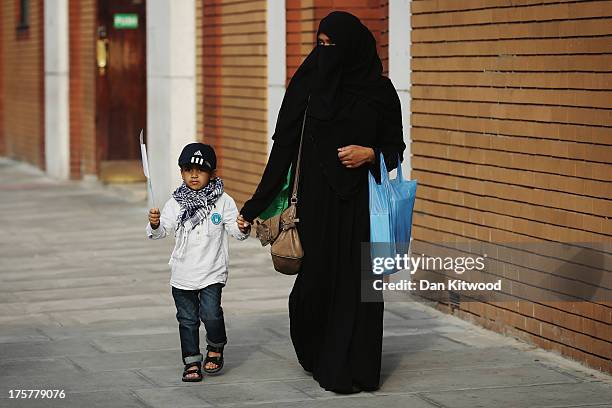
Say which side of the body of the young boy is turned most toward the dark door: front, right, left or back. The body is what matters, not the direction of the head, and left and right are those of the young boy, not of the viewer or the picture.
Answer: back

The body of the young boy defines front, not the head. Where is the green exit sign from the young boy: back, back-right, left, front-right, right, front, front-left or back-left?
back

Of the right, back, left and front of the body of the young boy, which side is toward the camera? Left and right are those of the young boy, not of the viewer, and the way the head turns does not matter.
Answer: front
